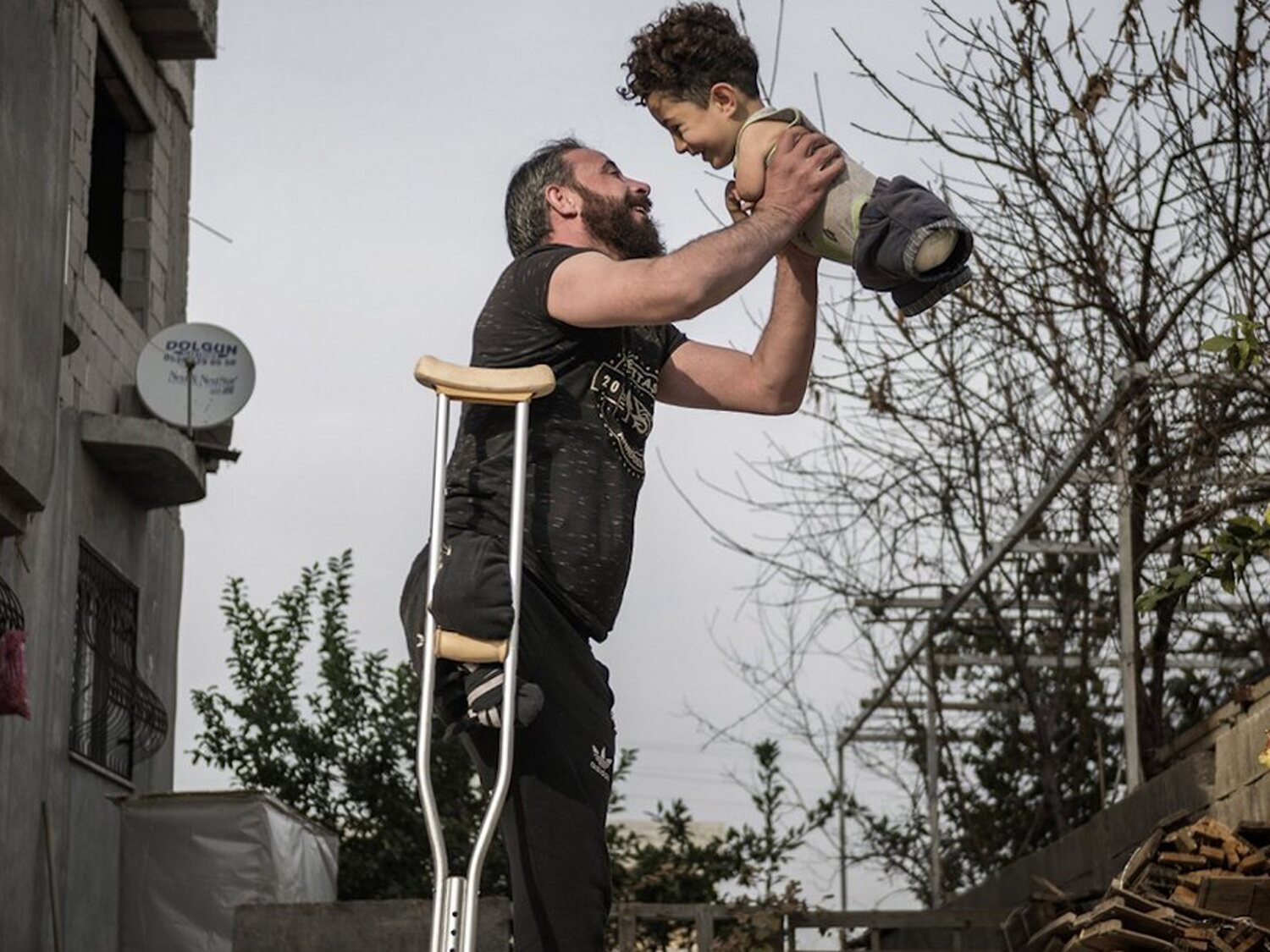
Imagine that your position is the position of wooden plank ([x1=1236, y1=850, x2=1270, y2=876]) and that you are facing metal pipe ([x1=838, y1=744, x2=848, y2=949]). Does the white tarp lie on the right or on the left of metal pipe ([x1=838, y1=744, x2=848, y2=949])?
left

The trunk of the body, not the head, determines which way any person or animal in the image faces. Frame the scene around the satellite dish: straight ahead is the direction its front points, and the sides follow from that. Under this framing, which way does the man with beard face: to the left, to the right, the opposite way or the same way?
to the left

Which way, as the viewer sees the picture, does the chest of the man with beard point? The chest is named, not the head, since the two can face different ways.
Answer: to the viewer's right

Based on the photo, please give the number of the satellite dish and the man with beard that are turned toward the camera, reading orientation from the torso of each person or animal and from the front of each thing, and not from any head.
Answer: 1

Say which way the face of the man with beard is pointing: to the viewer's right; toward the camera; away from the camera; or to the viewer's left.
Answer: to the viewer's right

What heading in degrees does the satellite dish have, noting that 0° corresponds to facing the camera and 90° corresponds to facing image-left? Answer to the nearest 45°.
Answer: approximately 0°
